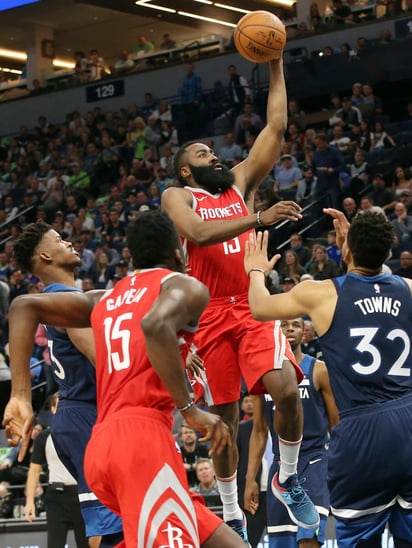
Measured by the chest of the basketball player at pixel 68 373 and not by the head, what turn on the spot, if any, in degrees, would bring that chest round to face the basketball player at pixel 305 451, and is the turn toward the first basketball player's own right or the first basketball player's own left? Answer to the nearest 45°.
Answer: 0° — they already face them

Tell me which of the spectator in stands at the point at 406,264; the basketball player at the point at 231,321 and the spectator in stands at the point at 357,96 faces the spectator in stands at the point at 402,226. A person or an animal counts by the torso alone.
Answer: the spectator in stands at the point at 357,96

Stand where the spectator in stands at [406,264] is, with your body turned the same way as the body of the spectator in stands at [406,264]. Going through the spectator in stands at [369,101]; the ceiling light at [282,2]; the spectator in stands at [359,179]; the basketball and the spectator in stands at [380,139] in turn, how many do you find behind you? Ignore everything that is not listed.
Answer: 4

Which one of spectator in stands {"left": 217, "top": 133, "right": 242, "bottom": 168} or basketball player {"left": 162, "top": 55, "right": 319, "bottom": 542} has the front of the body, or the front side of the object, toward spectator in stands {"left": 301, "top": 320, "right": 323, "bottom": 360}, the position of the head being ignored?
spectator in stands {"left": 217, "top": 133, "right": 242, "bottom": 168}

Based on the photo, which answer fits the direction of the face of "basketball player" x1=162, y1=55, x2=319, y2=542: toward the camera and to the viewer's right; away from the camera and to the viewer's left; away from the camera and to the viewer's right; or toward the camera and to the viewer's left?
toward the camera and to the viewer's right

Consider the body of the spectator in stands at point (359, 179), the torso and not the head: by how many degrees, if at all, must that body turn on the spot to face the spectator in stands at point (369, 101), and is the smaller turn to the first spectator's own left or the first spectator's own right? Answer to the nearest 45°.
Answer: approximately 135° to the first spectator's own right

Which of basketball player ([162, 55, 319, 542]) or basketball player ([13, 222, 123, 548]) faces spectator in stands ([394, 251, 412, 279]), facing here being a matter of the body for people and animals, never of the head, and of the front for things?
basketball player ([13, 222, 123, 548])

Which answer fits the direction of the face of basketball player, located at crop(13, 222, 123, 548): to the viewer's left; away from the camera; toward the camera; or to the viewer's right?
to the viewer's right

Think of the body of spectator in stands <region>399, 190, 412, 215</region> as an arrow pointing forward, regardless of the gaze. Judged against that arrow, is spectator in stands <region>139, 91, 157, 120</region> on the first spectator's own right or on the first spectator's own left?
on the first spectator's own right

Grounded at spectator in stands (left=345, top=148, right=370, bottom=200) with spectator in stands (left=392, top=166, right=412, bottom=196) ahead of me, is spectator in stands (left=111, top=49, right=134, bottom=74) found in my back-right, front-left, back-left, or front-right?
back-left

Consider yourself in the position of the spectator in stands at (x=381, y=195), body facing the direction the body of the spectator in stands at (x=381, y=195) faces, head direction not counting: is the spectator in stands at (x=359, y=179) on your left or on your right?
on your right
